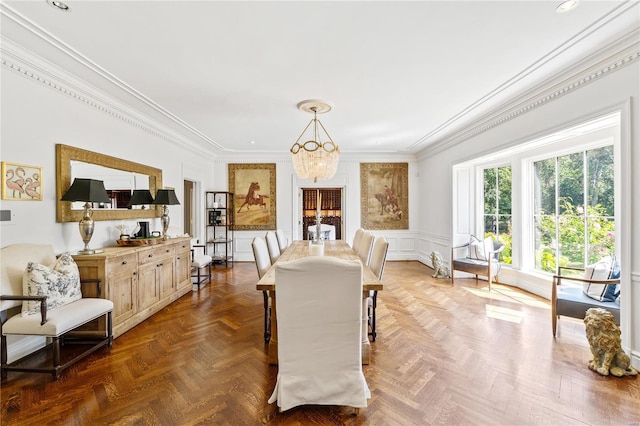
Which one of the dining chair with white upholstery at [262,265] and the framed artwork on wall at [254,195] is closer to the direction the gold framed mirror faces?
the dining chair with white upholstery

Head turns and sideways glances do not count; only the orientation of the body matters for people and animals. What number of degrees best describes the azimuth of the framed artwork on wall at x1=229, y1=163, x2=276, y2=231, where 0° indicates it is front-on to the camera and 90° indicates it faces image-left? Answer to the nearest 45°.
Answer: approximately 0°

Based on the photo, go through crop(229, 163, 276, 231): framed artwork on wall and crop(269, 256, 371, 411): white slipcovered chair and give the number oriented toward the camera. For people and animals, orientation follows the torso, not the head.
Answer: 1

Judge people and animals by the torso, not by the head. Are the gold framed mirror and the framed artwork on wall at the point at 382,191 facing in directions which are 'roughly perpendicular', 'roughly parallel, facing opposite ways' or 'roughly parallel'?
roughly perpendicular

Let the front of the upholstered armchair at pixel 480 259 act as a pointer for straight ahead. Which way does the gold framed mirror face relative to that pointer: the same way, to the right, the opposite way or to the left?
the opposite way

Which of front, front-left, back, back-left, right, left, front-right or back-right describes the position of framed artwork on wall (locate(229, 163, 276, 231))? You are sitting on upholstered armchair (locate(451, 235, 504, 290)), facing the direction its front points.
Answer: front-right

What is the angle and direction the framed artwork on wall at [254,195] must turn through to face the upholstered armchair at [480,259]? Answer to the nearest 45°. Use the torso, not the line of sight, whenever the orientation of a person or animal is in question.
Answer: approximately 45° to its left

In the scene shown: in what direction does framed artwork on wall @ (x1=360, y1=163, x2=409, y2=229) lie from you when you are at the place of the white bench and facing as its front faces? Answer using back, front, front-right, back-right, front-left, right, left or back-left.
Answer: front-left

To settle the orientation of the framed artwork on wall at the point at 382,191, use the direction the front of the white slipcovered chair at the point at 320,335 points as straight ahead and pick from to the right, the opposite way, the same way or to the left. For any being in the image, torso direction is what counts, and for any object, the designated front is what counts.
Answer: the opposite way

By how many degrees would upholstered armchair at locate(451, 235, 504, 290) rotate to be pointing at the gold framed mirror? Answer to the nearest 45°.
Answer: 0° — it already faces it

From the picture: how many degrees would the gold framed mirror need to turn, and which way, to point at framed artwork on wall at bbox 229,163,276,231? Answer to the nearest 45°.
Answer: approximately 90° to its left

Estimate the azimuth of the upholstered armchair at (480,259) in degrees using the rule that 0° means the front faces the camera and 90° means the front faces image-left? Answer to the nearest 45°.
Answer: approximately 45°

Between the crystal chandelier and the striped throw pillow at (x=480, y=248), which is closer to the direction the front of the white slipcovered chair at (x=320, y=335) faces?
the crystal chandelier

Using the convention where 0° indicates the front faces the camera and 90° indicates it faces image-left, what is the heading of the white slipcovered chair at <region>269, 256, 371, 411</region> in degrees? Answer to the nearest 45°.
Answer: approximately 180°
